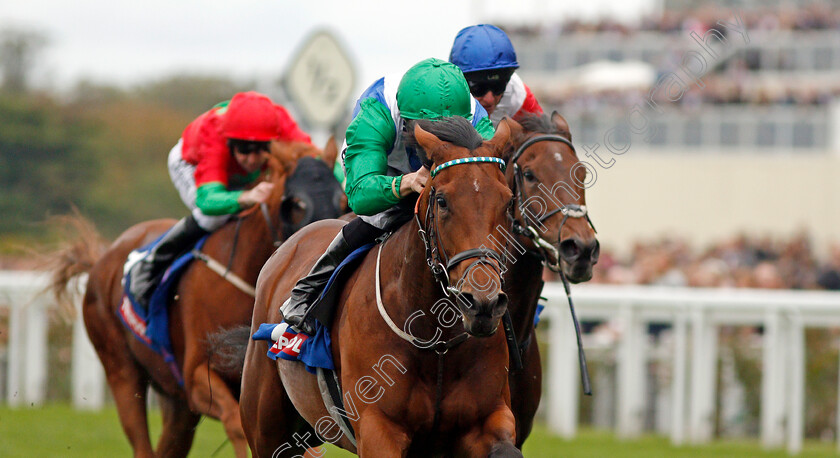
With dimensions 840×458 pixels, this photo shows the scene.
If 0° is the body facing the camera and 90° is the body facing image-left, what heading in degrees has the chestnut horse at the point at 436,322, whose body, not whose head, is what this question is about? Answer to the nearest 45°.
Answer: approximately 315°

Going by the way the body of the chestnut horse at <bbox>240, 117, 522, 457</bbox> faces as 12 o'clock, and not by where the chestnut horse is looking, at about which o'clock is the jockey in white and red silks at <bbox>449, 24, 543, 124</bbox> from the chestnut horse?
The jockey in white and red silks is roughly at 8 o'clock from the chestnut horse.

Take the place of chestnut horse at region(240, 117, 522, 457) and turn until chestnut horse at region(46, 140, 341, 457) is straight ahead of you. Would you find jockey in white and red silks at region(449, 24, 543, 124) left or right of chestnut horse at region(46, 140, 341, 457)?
right

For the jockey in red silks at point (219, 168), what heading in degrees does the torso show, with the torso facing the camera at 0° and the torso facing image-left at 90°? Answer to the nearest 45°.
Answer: approximately 315°
